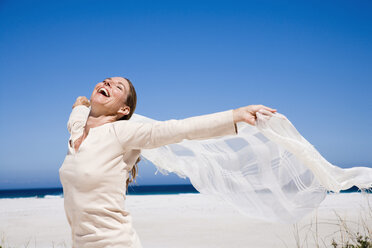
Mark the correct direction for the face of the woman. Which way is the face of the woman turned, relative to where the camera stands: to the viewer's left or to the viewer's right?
to the viewer's left

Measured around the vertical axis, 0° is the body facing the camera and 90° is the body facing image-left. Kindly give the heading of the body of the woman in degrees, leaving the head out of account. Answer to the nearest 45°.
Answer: approximately 45°
